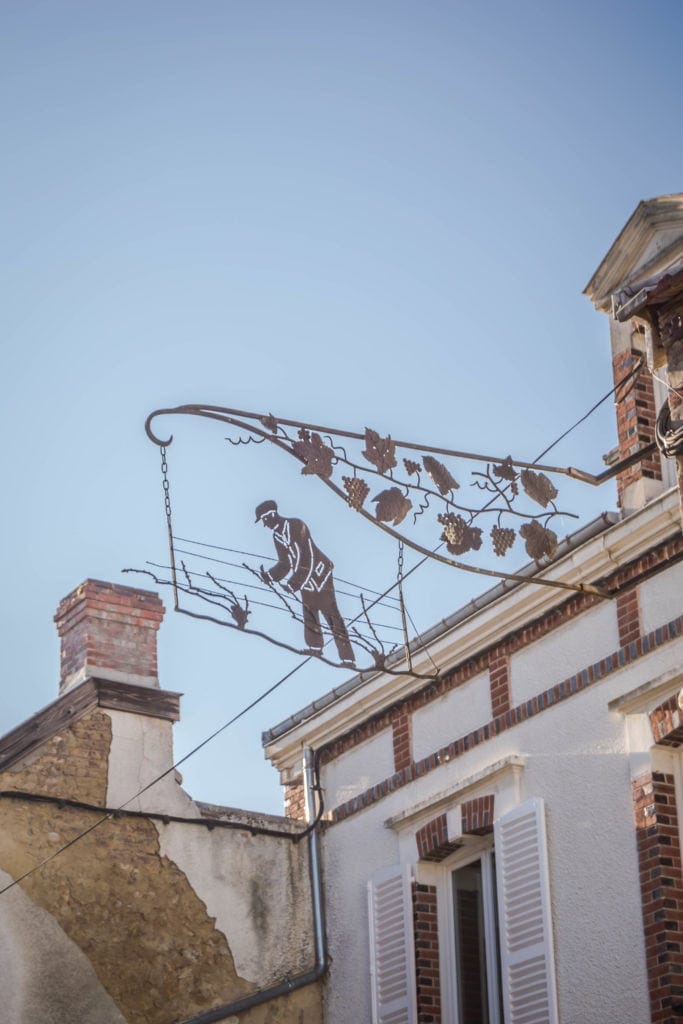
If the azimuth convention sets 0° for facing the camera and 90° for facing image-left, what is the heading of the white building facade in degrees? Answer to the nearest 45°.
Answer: approximately 45°

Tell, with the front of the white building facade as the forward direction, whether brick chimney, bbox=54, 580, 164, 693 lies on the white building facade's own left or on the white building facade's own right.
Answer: on the white building facade's own right
